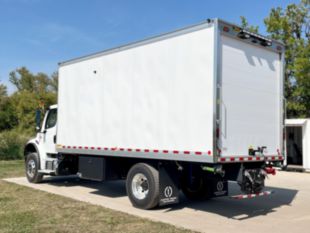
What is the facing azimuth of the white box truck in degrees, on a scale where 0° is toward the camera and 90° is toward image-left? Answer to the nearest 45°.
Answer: approximately 135°

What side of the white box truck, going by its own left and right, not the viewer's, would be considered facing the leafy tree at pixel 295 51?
right

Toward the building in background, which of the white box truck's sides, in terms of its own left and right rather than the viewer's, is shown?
right

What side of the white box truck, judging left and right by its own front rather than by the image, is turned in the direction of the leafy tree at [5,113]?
front

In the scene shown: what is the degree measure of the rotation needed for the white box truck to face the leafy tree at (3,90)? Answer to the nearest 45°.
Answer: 0° — it already faces it
